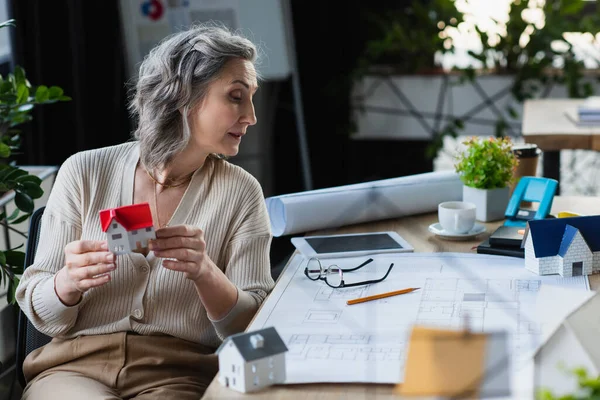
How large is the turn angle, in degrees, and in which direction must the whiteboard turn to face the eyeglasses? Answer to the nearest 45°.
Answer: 0° — it already faces it

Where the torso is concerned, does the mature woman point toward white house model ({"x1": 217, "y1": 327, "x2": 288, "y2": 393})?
yes

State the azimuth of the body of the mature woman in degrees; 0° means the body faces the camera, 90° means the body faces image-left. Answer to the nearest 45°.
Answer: approximately 0°

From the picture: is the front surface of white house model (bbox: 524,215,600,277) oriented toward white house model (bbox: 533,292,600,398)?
yes

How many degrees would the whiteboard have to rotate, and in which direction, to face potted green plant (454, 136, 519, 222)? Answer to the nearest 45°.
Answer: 0° — it already faces it

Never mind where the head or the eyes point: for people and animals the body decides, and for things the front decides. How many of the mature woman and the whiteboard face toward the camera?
2
